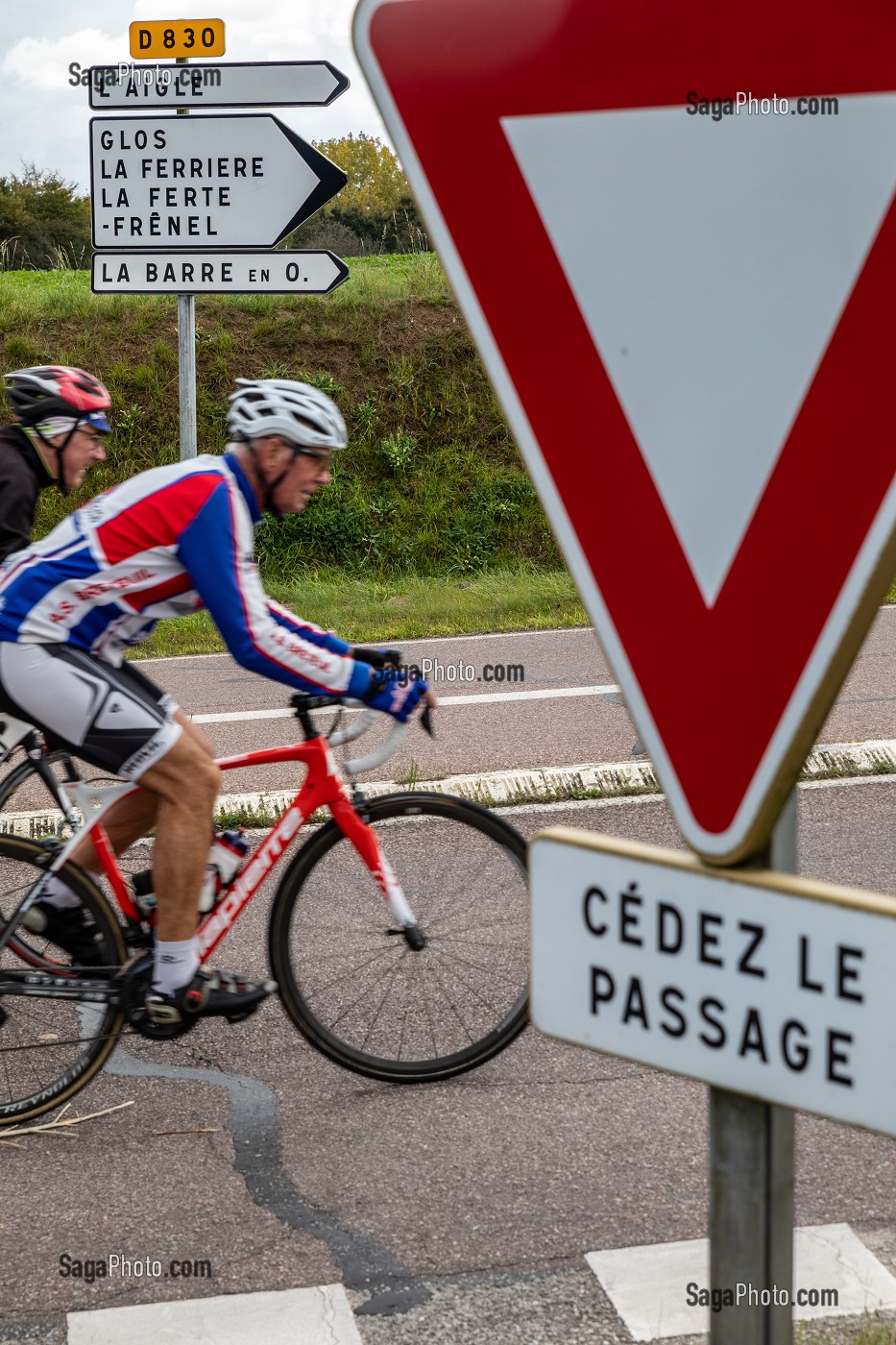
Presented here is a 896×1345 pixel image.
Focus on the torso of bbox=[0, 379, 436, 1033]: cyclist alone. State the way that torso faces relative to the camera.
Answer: to the viewer's right

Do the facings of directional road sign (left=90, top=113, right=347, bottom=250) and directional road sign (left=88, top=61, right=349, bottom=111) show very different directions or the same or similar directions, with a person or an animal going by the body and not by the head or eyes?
same or similar directions

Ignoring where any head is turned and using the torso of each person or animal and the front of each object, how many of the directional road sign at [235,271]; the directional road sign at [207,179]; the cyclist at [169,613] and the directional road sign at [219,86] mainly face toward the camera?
3

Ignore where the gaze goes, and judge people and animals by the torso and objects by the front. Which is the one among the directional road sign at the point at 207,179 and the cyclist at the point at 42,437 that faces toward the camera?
the directional road sign

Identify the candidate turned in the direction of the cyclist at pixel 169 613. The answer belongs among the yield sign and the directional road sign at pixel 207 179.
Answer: the directional road sign

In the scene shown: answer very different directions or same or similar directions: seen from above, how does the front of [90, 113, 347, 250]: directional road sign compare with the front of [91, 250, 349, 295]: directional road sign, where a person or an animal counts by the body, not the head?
same or similar directions

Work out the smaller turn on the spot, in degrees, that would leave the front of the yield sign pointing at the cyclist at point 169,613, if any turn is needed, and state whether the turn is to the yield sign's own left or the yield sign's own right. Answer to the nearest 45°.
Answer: approximately 90° to the yield sign's own right

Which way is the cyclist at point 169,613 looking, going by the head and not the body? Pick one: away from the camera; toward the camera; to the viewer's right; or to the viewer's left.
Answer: to the viewer's right

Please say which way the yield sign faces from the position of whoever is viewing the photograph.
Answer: facing the viewer and to the left of the viewer

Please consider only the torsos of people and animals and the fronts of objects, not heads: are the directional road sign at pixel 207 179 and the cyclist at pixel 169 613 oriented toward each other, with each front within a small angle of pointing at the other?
no

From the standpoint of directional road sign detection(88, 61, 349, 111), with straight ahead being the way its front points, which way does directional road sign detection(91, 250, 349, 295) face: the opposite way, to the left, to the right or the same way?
the same way

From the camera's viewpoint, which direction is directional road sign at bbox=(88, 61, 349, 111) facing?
toward the camera

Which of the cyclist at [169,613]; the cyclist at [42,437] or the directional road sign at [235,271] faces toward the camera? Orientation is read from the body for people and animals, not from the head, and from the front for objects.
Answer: the directional road sign

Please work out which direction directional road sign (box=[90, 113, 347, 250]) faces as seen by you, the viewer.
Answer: facing the viewer

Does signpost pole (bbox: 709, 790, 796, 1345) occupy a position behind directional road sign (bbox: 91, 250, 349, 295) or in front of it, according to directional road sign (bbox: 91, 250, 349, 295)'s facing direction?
in front

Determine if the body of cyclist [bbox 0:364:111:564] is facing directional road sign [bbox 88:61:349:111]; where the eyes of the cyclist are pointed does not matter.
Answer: no

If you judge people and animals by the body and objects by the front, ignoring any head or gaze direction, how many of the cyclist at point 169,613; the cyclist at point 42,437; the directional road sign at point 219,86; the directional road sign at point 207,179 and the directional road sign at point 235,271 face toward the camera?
3

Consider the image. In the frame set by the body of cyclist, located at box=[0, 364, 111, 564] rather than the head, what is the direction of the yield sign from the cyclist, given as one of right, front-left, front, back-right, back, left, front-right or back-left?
right

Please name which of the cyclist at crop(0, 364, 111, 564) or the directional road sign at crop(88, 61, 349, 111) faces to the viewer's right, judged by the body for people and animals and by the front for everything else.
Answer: the cyclist

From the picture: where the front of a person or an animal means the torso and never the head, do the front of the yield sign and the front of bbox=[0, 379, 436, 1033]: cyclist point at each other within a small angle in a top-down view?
no
